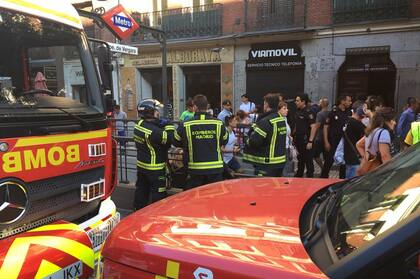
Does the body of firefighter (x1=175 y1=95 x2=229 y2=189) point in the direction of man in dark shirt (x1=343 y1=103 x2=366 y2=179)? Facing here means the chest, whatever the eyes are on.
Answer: no

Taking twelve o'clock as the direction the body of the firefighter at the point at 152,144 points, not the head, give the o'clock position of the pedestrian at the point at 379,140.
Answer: The pedestrian is roughly at 2 o'clock from the firefighter.

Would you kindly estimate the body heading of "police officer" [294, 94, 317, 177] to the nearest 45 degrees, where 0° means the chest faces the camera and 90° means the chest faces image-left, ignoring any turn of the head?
approximately 45°

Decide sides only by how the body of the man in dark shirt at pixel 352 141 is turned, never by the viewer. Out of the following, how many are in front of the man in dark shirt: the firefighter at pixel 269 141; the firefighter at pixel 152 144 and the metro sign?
0

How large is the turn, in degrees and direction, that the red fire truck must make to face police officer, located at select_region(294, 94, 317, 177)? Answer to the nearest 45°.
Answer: approximately 90° to its left

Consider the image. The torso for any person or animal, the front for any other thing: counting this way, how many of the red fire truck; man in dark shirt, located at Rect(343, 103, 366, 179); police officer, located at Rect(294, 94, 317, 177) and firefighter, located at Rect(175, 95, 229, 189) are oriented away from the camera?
1

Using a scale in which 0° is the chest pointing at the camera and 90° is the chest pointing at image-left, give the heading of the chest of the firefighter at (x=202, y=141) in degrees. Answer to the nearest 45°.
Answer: approximately 180°

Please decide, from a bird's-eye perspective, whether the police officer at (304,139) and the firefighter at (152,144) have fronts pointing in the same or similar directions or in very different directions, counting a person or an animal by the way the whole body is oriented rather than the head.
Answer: very different directions

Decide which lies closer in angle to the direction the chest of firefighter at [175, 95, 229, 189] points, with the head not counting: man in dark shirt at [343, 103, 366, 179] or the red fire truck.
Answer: the man in dark shirt
